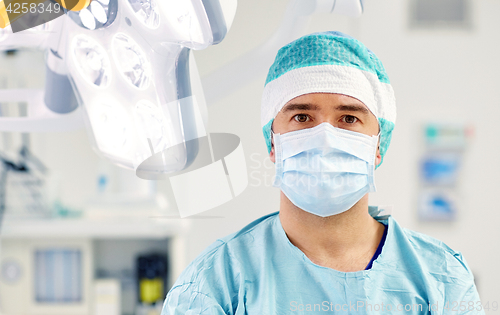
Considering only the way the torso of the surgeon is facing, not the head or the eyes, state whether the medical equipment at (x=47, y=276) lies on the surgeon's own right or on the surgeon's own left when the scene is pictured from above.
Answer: on the surgeon's own right

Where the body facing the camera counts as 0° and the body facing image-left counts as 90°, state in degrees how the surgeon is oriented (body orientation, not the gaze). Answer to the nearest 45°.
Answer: approximately 0°
